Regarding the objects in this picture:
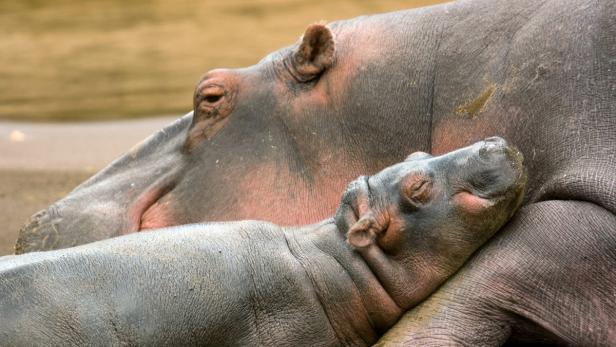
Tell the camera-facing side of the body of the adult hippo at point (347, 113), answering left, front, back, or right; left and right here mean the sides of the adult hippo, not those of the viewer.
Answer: left

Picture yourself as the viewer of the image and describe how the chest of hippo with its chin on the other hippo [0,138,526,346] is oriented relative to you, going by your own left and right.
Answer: facing to the right of the viewer
